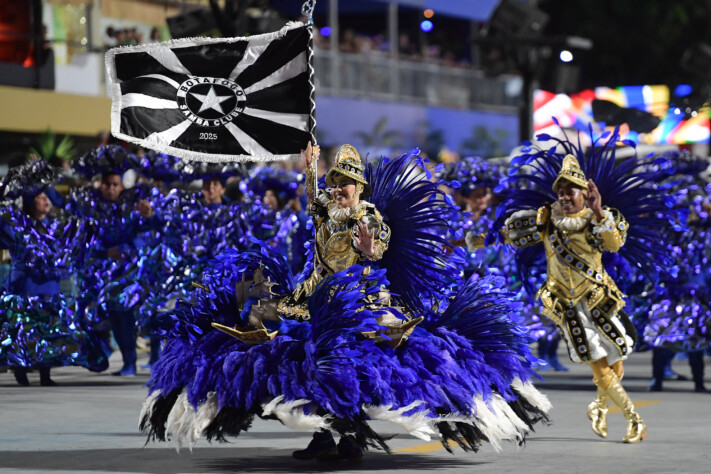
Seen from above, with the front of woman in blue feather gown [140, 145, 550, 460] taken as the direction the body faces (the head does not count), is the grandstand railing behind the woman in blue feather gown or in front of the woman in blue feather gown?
behind

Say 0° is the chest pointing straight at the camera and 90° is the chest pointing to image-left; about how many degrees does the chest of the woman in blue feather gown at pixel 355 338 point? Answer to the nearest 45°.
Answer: approximately 45°

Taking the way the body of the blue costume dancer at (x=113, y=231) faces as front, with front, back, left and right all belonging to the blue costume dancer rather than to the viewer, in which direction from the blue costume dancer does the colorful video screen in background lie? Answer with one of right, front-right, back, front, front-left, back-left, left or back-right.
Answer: back-left

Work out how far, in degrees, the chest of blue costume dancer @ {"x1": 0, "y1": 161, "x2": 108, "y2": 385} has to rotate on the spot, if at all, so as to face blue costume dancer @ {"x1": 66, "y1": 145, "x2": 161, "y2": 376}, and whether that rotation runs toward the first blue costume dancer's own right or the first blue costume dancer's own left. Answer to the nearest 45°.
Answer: approximately 90° to the first blue costume dancer's own left

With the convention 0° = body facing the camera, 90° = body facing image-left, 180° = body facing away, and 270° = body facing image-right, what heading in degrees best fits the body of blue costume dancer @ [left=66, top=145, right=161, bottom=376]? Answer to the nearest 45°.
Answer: approximately 0°

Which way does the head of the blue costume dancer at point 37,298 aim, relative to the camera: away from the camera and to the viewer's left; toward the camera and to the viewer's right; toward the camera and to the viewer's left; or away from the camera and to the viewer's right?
toward the camera and to the viewer's right
